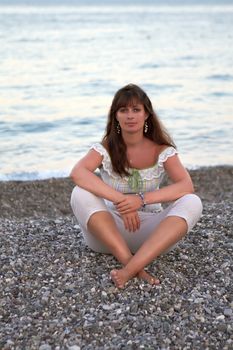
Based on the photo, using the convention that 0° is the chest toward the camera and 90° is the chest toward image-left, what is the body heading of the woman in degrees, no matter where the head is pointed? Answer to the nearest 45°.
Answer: approximately 0°
